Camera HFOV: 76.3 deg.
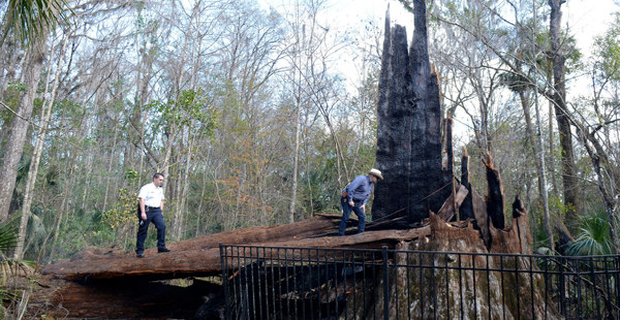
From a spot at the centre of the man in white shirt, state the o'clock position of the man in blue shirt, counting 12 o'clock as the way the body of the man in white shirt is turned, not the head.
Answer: The man in blue shirt is roughly at 11 o'clock from the man in white shirt.

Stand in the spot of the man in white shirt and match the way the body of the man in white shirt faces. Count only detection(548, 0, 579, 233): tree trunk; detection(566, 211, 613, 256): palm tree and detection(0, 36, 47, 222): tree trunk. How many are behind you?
1

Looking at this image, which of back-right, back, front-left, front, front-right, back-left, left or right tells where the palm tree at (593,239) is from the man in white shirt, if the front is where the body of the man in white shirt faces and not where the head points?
front-left

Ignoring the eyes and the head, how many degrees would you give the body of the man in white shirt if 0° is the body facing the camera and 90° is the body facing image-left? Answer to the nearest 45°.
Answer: approximately 315°

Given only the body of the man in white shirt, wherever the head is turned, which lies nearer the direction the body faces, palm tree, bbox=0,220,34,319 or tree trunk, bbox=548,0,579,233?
the tree trunk

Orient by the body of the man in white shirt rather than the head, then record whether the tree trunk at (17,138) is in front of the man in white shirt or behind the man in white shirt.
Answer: behind

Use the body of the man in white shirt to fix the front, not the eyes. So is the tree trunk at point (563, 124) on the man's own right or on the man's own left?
on the man's own left

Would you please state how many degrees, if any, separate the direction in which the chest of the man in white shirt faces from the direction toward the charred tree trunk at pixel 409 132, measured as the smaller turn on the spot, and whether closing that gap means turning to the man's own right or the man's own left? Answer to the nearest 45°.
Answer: approximately 45° to the man's own left
